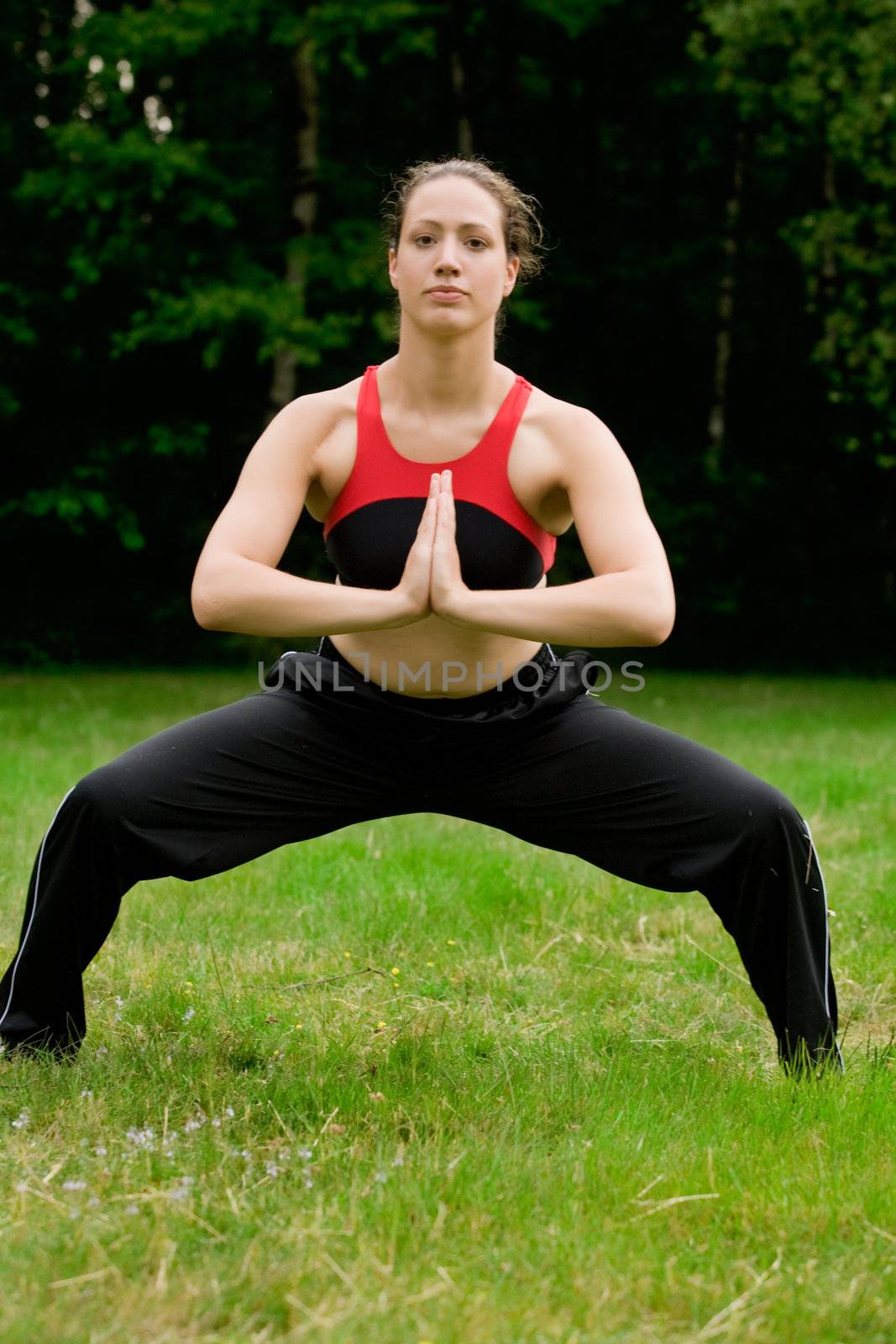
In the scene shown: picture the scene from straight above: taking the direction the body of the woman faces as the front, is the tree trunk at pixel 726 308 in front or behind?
behind

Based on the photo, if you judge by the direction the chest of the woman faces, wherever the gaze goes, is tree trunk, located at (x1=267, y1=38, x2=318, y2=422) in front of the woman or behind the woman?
behind

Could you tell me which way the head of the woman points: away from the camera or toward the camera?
toward the camera

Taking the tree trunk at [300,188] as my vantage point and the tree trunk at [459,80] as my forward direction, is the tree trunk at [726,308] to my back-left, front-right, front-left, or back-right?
front-right

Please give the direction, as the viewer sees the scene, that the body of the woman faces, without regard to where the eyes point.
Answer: toward the camera

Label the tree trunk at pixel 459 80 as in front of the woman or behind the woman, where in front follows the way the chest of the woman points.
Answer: behind
